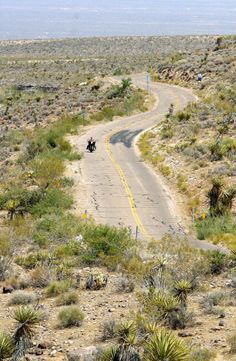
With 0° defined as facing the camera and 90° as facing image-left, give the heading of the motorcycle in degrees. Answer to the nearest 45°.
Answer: approximately 0°

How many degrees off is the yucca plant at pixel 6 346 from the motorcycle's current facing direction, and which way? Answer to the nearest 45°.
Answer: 0° — it already faces it

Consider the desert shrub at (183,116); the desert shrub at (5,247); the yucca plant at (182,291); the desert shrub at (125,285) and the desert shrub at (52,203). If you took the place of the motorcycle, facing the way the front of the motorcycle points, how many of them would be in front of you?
4

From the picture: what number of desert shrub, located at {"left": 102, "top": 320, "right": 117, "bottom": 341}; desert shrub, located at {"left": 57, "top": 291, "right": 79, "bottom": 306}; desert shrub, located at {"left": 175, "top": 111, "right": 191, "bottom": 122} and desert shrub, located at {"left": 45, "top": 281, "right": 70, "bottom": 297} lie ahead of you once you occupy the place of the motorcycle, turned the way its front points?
3

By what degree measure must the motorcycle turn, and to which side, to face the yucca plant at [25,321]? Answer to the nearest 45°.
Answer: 0° — it already faces it

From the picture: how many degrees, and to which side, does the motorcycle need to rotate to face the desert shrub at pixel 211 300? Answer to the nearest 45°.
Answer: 0° — it already faces it

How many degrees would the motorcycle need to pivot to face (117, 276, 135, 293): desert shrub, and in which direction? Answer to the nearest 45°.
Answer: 0° — it already faces it

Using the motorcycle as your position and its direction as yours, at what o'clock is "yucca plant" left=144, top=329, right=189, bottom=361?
The yucca plant is roughly at 12 o'clock from the motorcycle.
